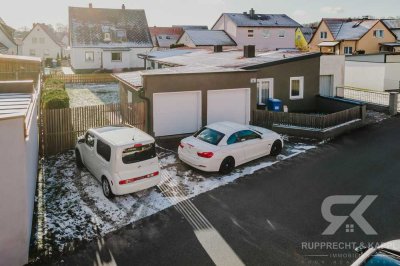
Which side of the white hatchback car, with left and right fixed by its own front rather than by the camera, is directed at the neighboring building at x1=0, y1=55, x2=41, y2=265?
left

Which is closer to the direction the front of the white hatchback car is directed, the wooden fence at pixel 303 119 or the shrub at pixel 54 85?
the shrub

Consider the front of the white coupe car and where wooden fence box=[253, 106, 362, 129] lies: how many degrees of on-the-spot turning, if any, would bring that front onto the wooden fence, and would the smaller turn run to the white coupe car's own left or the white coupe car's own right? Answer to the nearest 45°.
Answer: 0° — it already faces it

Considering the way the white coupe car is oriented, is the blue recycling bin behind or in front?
in front

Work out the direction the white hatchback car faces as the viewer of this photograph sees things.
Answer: facing away from the viewer and to the left of the viewer

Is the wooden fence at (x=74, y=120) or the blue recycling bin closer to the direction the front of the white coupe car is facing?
the blue recycling bin

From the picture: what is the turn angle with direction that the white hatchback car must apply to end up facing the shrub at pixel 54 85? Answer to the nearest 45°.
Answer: approximately 45° to its right

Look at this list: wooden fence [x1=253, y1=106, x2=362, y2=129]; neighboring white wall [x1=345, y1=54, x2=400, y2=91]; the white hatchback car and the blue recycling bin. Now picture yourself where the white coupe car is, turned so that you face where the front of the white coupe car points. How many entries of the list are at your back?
1

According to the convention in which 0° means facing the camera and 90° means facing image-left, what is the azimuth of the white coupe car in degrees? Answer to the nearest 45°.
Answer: approximately 225°

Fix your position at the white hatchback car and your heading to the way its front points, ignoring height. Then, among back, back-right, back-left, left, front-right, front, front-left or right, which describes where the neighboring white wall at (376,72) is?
right

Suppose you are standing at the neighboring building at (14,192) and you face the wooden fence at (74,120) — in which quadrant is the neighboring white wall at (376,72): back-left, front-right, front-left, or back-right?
front-right

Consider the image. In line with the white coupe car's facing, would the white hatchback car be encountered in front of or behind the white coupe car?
behind

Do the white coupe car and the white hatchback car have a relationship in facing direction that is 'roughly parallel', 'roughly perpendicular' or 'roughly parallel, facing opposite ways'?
roughly perpendicular

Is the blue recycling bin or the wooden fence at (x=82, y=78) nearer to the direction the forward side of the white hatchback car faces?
the wooden fence

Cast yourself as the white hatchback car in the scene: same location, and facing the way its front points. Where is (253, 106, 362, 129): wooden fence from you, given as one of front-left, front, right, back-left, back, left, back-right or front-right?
right

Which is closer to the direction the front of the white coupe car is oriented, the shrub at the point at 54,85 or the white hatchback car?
the shrub
